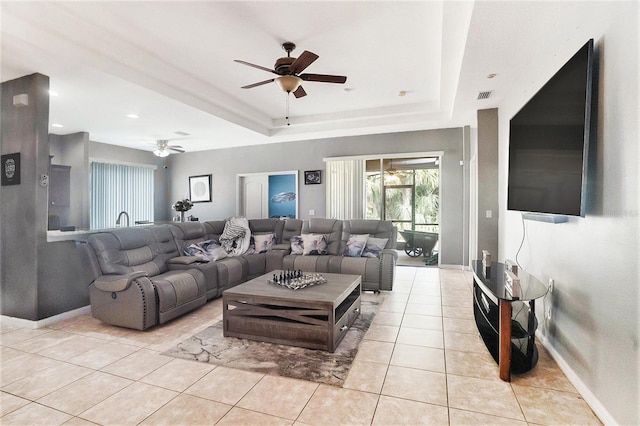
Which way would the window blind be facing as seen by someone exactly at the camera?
facing the viewer and to the right of the viewer

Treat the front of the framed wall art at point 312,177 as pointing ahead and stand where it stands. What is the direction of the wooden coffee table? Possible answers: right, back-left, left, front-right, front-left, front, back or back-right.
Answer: front

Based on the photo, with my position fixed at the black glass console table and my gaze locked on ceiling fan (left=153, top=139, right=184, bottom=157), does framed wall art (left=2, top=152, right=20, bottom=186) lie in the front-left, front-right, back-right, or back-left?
front-left

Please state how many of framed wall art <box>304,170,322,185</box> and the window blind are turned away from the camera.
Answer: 0

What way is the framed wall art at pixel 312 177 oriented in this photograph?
toward the camera

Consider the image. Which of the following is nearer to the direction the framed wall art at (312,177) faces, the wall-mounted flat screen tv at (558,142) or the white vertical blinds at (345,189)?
the wall-mounted flat screen tv

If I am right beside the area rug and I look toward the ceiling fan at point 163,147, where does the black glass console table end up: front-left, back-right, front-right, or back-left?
back-right

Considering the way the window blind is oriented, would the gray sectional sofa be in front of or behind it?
in front

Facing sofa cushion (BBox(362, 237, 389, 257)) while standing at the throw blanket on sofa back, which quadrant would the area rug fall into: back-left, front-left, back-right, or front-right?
front-right

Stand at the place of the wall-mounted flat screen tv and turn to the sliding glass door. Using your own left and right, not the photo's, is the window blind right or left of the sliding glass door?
left

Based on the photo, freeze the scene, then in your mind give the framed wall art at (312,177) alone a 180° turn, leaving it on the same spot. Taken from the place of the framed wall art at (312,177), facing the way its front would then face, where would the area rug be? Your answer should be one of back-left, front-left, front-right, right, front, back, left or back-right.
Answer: back

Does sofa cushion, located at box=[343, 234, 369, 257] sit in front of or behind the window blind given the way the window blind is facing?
in front

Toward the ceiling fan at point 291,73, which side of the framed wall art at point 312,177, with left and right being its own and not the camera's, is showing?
front

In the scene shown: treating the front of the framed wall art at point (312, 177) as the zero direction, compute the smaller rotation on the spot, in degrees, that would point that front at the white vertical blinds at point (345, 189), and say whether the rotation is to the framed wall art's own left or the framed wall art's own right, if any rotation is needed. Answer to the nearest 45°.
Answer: approximately 90° to the framed wall art's own left

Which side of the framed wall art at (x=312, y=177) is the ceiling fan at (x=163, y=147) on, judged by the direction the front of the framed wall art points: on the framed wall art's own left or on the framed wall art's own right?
on the framed wall art's own right
